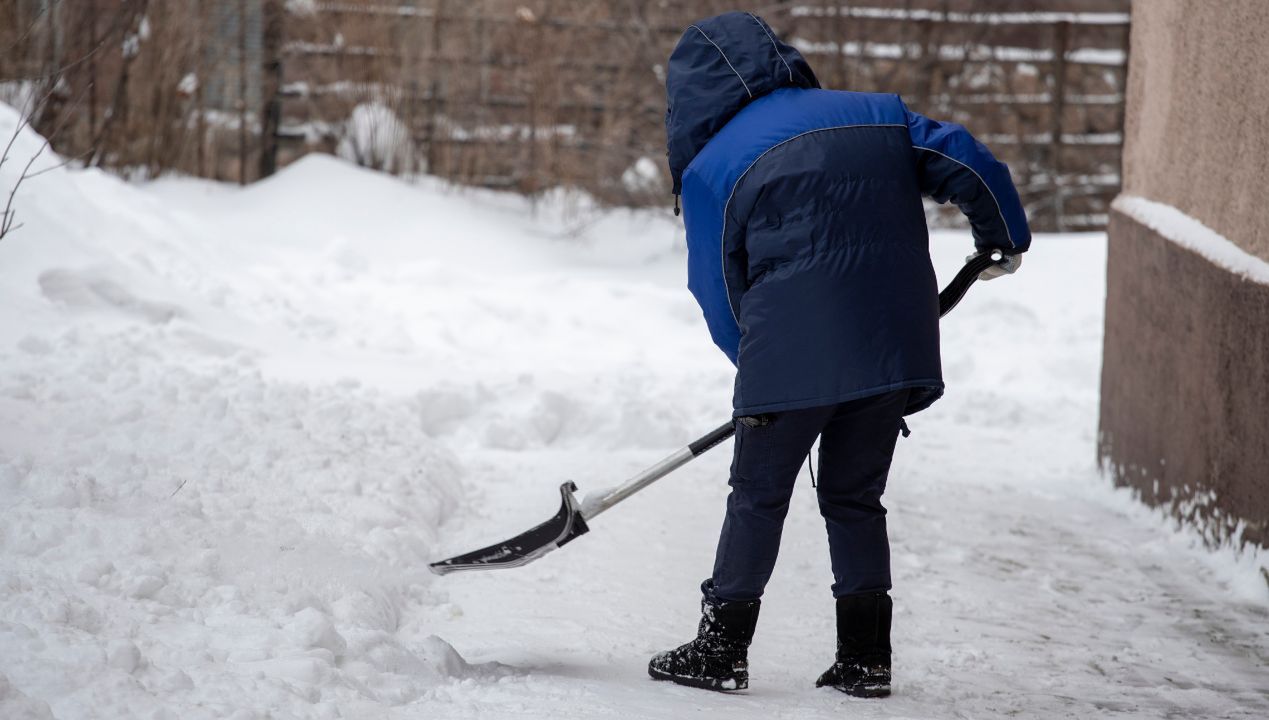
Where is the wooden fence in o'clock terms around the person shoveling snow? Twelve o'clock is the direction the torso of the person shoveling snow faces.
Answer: The wooden fence is roughly at 1 o'clock from the person shoveling snow.

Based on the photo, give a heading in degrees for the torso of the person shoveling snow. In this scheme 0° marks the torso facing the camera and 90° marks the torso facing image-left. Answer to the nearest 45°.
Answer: approximately 135°
